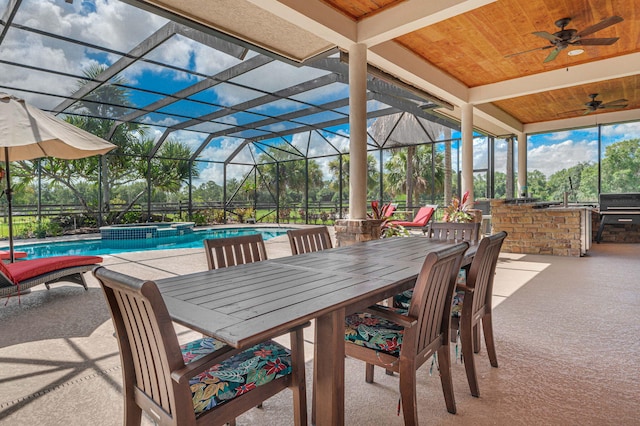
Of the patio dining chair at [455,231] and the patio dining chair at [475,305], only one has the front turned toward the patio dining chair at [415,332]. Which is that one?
the patio dining chair at [455,231]

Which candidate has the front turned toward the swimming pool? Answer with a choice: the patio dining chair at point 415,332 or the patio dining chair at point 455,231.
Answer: the patio dining chair at point 415,332

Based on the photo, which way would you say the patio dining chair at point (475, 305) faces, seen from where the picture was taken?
facing away from the viewer and to the left of the viewer

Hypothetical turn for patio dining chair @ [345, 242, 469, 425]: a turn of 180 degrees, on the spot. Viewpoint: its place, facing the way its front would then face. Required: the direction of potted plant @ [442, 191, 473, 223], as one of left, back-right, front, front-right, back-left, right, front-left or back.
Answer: back-left

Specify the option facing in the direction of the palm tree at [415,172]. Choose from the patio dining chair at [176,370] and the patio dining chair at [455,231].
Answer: the patio dining chair at [176,370]

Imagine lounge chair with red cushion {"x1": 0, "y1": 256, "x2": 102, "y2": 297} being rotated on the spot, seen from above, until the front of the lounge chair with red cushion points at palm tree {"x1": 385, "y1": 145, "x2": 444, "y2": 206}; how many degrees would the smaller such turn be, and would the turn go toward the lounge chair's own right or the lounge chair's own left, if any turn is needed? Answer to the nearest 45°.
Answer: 0° — it already faces it

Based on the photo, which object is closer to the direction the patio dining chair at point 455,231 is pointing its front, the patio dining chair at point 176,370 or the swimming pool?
the patio dining chair

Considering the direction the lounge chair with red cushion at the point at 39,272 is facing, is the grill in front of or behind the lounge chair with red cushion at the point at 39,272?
in front

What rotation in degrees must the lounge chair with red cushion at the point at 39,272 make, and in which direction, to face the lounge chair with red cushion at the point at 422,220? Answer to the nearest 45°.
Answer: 0° — it already faces it

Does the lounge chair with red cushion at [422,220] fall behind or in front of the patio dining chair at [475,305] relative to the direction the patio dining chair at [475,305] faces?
in front

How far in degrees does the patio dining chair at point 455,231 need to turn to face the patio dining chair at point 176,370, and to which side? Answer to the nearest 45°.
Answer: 0° — it already faces it

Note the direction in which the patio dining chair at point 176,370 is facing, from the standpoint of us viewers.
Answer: facing away from the viewer and to the right of the viewer

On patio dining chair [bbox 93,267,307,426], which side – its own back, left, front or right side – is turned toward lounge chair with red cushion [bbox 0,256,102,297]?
left

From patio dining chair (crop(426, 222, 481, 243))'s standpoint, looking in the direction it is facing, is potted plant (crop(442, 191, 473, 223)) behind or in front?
behind

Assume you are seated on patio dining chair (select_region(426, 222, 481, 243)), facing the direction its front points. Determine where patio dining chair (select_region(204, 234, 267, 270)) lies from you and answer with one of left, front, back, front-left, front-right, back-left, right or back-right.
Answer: front-right

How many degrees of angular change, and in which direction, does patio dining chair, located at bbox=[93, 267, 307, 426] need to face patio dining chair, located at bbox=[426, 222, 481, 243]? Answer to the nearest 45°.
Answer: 0° — it already faces it

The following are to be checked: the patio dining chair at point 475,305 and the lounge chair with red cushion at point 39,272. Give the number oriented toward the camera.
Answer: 0

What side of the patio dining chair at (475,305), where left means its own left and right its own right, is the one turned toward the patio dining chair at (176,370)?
left
